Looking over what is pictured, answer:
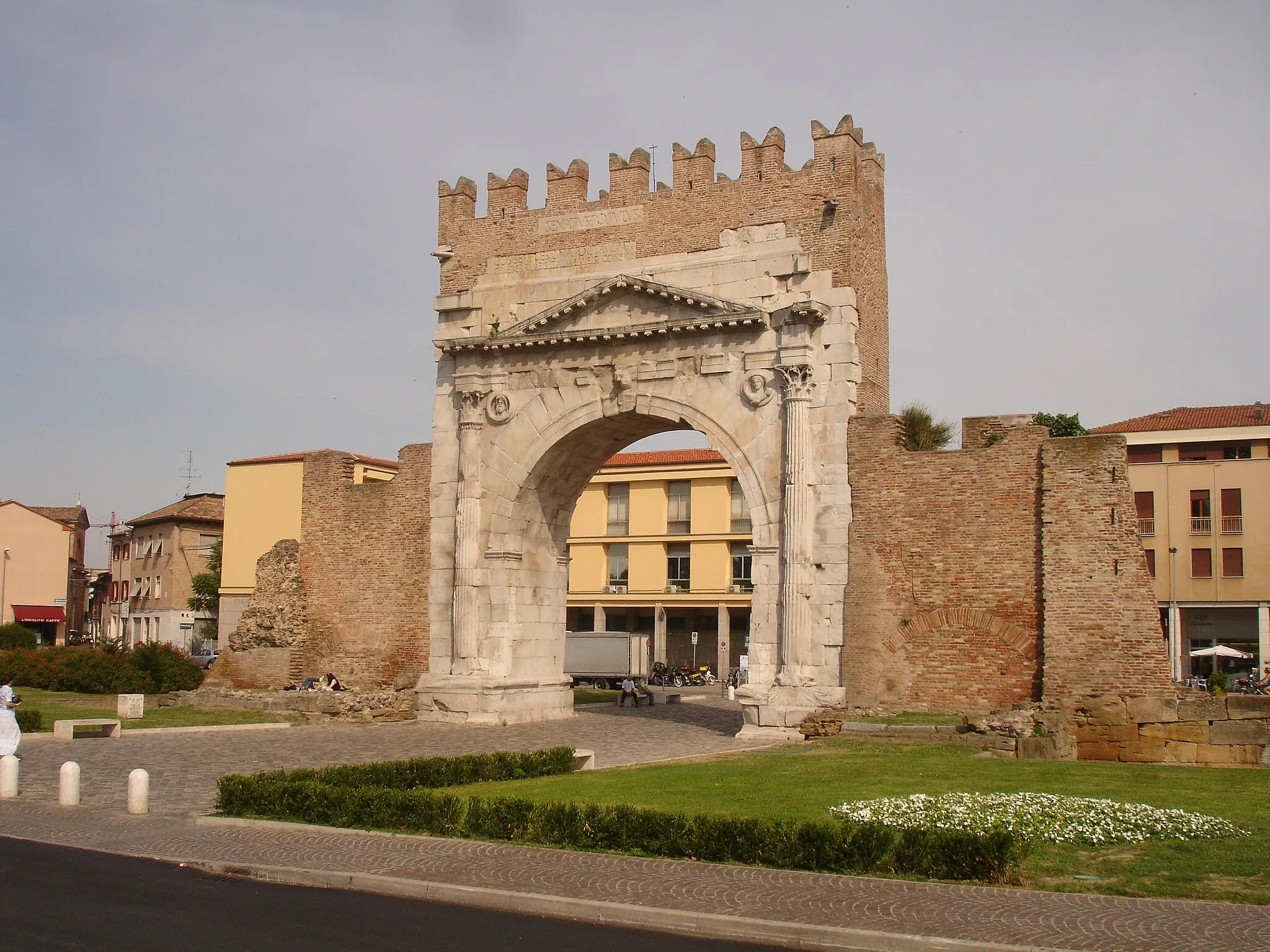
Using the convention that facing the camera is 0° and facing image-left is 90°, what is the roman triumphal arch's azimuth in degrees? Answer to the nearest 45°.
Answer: approximately 45°

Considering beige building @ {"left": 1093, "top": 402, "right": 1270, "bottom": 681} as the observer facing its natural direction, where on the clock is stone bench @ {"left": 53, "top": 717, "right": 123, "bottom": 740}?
The stone bench is roughly at 1 o'clock from the beige building.

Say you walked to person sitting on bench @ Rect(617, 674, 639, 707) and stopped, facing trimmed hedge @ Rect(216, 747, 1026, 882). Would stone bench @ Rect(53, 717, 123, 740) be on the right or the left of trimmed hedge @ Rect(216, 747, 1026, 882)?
right

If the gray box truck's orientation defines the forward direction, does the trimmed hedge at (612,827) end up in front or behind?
behind

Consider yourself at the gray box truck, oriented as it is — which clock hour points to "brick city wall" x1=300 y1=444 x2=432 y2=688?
The brick city wall is roughly at 8 o'clock from the gray box truck.

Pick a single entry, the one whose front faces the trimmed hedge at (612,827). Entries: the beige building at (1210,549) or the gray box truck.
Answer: the beige building

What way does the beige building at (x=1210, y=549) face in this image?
toward the camera

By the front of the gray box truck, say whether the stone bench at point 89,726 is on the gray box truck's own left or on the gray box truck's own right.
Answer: on the gray box truck's own left

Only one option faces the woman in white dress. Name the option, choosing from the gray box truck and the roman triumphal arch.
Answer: the roman triumphal arch

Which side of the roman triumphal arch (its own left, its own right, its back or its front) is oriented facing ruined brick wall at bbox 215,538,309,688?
right
